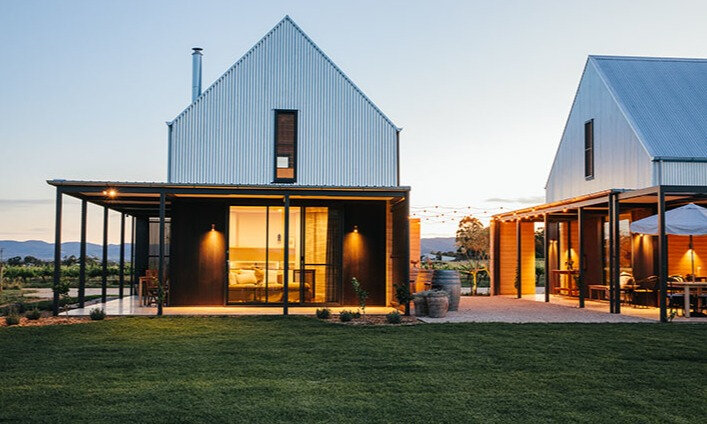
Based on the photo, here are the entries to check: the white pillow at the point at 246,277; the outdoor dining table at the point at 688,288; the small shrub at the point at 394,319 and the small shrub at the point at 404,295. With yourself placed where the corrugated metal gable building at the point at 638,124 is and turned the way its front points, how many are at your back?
0

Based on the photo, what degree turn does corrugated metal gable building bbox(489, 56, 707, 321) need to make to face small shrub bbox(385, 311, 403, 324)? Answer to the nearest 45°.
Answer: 0° — it already faces it

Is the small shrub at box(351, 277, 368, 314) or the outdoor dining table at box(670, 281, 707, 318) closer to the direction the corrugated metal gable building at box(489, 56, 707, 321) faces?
the small shrub

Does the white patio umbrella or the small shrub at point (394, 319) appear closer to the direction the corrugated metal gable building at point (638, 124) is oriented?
the small shrub

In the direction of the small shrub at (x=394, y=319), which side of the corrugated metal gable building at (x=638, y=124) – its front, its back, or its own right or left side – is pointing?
front

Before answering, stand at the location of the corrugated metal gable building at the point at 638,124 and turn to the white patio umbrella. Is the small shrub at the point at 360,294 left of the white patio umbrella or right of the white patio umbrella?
right

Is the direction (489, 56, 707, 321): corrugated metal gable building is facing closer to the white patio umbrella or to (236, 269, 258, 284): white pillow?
the white pillow

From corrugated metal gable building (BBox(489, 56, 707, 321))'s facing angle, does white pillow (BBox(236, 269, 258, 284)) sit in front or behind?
in front

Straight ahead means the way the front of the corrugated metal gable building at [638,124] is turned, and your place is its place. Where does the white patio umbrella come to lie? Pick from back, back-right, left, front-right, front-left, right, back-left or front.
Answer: front-left

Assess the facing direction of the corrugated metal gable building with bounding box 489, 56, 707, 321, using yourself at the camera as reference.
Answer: facing the viewer and to the left of the viewer

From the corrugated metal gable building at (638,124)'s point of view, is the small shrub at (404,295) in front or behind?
in front
